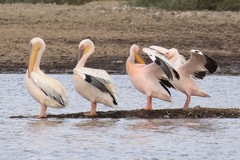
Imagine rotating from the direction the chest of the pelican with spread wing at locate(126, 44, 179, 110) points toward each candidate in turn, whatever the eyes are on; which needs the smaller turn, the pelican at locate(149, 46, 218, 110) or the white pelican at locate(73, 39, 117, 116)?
the white pelican

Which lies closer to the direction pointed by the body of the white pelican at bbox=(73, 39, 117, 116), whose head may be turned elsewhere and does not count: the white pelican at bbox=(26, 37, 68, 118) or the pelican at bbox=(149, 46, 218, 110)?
the white pelican

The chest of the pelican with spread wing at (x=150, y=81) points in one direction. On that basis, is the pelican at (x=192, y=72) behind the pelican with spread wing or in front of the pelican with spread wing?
behind

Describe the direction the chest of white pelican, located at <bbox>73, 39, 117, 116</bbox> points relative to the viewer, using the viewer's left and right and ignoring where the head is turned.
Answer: facing to the left of the viewer

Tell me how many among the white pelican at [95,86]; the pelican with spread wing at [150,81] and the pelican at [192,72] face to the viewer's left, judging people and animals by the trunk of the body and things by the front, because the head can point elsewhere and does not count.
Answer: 3

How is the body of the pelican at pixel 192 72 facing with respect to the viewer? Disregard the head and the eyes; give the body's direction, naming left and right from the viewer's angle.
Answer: facing to the left of the viewer

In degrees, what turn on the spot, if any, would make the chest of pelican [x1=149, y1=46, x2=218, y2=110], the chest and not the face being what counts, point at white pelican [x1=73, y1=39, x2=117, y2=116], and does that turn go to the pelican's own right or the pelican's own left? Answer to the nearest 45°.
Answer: approximately 45° to the pelican's own left

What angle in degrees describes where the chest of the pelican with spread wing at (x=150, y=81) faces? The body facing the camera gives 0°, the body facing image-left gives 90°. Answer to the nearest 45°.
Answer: approximately 90°

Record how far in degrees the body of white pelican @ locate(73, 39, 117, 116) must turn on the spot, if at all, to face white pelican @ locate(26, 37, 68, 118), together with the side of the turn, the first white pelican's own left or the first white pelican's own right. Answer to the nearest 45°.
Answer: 0° — it already faces it

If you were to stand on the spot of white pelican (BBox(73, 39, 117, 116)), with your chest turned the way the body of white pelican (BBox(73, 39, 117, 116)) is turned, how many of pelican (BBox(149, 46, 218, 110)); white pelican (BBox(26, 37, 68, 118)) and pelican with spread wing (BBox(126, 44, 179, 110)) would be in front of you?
1

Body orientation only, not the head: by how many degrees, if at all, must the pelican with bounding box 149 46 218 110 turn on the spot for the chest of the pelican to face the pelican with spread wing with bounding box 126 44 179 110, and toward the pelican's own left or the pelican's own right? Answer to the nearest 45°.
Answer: approximately 45° to the pelican's own left

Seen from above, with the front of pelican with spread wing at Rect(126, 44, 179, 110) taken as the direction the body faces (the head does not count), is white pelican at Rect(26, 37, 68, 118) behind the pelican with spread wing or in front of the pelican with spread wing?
in front
